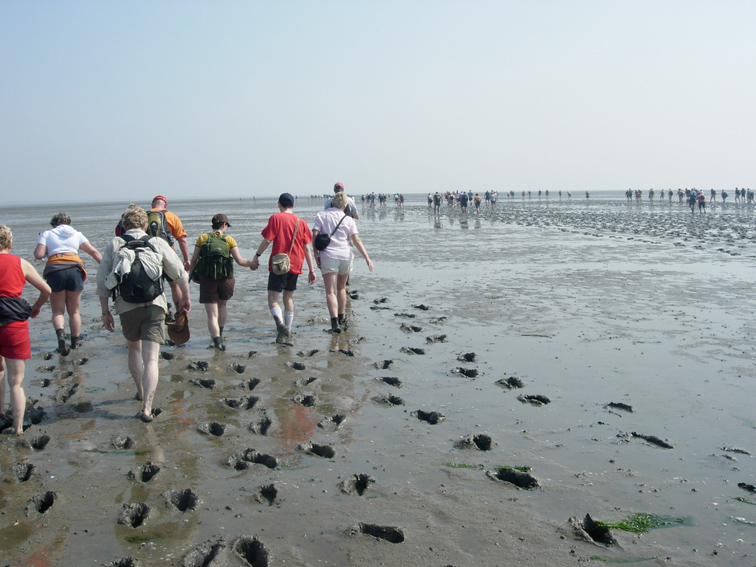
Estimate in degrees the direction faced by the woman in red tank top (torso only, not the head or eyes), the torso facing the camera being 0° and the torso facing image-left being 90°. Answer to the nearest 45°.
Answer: approximately 180°
